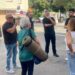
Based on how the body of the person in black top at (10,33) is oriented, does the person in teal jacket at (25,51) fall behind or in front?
in front

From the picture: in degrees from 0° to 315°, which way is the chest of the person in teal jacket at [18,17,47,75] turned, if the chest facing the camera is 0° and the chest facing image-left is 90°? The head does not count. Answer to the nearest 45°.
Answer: approximately 225°

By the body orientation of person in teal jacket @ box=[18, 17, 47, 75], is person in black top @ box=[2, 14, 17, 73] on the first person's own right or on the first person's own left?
on the first person's own left

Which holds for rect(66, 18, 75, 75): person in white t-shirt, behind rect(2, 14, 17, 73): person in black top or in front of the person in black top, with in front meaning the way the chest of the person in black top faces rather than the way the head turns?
in front

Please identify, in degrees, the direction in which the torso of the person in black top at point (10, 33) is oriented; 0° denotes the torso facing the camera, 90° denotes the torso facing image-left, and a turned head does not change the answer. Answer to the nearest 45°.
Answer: approximately 315°

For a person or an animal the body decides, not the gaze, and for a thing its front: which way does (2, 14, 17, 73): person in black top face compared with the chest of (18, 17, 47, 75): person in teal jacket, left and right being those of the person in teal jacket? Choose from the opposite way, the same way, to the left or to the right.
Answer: to the right
